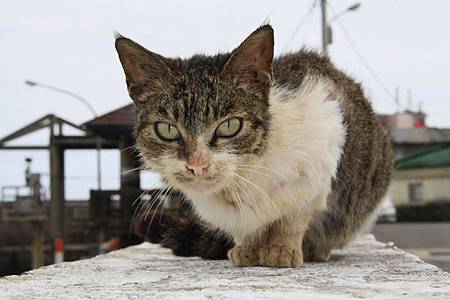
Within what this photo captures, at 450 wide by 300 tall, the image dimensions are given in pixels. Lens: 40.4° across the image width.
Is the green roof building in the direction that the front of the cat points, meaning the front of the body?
no

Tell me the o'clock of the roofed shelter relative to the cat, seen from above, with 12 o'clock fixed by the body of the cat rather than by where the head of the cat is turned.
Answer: The roofed shelter is roughly at 4 o'clock from the cat.

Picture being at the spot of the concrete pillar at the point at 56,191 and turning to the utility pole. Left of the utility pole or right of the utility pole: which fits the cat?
right

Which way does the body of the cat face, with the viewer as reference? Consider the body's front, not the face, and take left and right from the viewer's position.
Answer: facing the viewer and to the left of the viewer

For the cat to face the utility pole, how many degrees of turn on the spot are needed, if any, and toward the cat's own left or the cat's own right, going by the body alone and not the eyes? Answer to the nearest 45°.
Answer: approximately 135° to the cat's own right

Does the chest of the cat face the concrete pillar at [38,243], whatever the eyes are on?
no

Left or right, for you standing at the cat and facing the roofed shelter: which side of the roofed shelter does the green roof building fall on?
right

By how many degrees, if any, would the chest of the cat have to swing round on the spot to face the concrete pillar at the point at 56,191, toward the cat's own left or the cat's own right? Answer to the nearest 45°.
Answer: approximately 135° to the cat's own right

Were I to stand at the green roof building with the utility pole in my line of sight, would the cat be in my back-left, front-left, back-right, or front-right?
front-left

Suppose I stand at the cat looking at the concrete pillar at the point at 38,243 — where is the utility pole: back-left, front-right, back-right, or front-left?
front-right

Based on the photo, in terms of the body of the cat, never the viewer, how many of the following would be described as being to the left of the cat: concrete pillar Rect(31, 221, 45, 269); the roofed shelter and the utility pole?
0
